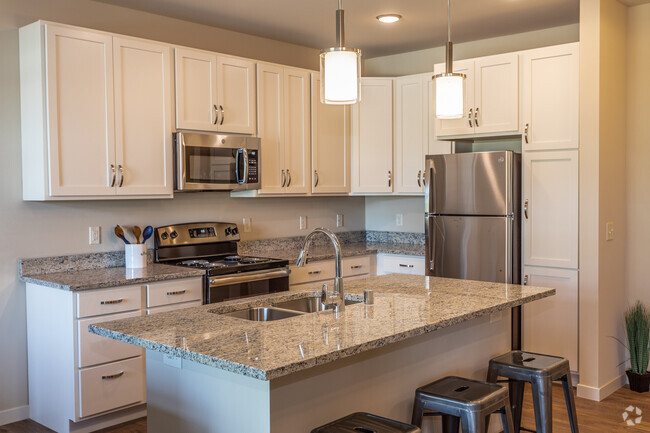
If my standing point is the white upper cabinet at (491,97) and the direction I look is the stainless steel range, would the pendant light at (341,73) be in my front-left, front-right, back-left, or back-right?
front-left

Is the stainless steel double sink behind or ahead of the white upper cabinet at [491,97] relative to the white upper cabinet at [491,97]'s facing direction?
ahead

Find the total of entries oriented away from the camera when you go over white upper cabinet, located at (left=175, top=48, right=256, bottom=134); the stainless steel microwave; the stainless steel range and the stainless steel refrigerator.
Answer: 0

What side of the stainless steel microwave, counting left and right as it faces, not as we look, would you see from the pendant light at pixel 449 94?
front

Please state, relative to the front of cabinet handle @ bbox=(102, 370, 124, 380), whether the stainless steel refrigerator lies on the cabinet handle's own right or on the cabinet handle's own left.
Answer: on the cabinet handle's own left

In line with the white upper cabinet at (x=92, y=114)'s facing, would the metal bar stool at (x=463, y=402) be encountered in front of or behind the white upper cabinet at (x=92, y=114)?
in front

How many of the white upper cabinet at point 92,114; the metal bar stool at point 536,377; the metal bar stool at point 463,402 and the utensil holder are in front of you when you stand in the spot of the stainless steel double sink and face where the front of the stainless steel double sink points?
2

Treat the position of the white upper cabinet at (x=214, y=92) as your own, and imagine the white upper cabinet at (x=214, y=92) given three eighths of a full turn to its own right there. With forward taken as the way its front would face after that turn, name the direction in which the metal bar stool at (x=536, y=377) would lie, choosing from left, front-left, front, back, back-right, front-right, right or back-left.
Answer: back-left

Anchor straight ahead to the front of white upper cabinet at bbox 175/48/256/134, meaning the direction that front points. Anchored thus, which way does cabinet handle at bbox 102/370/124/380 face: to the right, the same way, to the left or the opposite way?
the same way

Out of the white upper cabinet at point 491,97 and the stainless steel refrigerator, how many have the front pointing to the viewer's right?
0

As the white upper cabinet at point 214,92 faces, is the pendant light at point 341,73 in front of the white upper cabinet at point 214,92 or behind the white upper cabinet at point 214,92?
in front

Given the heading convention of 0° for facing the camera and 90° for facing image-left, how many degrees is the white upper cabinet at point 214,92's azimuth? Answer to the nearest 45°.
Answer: approximately 315°

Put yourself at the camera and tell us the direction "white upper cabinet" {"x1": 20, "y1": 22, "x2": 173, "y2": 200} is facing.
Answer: facing the viewer and to the right of the viewer

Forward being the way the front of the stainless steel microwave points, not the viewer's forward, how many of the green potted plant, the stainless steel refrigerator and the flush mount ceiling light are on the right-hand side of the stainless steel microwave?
0

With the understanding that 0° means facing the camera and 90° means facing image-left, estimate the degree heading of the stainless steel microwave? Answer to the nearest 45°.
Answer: approximately 315°

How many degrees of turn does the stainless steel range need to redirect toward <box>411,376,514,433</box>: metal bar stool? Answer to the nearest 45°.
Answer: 0° — it already faces it

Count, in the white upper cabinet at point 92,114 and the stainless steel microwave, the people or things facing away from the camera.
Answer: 0
